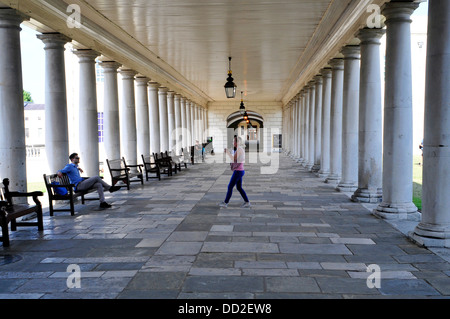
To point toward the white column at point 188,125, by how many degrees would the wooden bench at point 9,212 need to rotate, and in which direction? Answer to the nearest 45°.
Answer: approximately 90° to its left

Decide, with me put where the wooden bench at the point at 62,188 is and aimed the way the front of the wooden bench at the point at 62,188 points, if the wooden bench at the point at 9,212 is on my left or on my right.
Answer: on my right

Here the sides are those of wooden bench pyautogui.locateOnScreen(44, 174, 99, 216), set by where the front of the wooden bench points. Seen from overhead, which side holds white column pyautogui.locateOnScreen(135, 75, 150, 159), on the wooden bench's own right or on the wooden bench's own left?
on the wooden bench's own left

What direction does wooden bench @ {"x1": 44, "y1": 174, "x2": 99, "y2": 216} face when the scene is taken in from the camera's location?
facing the viewer and to the right of the viewer

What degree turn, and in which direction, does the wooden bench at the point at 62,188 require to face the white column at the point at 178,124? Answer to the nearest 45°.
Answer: approximately 90° to its left

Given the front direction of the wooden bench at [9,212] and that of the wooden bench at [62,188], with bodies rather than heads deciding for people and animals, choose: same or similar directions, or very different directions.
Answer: same or similar directions

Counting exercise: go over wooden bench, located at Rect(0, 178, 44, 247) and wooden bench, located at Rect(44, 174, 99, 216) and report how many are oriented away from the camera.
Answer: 0

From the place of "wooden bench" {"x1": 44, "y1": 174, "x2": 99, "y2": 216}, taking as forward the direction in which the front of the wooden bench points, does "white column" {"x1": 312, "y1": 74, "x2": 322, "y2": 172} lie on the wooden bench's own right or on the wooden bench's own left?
on the wooden bench's own left

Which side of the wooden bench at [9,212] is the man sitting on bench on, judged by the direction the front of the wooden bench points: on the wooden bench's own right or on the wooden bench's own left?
on the wooden bench's own left

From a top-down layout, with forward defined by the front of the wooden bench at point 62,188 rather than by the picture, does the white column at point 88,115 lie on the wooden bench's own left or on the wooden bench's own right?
on the wooden bench's own left

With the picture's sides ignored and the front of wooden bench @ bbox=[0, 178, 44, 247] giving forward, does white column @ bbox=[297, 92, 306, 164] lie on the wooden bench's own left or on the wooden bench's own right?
on the wooden bench's own left

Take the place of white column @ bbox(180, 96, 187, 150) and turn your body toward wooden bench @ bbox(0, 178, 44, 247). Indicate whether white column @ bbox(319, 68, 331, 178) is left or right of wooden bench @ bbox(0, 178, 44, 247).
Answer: left

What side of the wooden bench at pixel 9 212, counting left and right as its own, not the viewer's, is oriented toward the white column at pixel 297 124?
left

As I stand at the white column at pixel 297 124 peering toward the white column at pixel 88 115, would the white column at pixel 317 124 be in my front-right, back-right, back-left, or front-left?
front-left

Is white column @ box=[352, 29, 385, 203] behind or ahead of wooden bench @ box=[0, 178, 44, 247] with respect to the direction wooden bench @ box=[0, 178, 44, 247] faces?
ahead

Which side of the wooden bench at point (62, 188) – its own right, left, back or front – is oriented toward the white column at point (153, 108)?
left

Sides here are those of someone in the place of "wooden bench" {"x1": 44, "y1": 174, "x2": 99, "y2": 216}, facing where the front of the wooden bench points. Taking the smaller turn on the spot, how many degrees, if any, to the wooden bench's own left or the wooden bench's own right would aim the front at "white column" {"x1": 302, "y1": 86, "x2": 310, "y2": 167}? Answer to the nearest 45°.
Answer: approximately 90° to the wooden bench's own left
